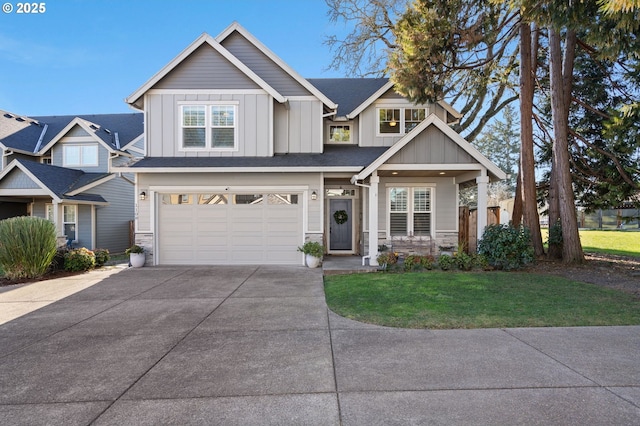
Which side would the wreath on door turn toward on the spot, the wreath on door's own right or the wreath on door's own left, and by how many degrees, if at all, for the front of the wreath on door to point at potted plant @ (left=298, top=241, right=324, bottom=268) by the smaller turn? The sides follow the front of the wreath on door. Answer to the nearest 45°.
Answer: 0° — it already faces it

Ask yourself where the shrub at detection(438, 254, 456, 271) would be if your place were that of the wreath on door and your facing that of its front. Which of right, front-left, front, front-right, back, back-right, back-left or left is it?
front-left

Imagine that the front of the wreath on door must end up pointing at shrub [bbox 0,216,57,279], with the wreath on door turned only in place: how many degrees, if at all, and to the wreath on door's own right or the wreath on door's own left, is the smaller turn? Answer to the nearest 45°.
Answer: approximately 45° to the wreath on door's own right

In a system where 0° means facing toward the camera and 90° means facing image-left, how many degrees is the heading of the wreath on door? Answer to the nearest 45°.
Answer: approximately 0°

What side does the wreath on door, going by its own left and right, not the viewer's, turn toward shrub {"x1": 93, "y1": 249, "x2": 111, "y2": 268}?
right

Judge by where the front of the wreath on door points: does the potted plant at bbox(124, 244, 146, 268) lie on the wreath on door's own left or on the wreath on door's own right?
on the wreath on door's own right
